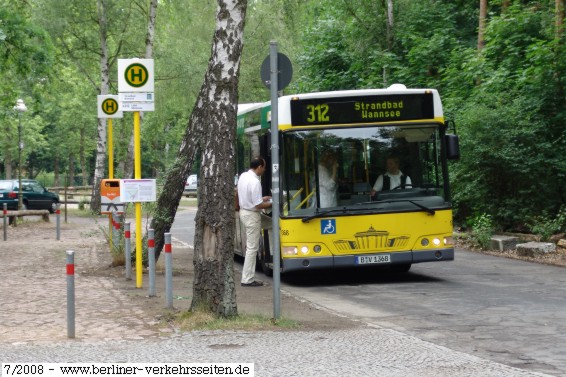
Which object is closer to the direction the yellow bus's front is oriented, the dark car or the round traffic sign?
the round traffic sign

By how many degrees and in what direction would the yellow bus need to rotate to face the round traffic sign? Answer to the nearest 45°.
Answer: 0° — it already faces it

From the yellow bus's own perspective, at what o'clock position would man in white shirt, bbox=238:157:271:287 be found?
The man in white shirt is roughly at 1 o'clock from the yellow bus.

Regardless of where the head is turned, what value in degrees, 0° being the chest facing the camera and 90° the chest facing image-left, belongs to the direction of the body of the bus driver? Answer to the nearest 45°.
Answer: approximately 0°

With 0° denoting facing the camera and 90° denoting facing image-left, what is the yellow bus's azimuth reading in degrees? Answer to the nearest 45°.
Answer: approximately 0°

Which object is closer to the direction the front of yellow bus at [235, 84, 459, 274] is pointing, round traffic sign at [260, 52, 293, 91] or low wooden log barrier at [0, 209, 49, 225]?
the round traffic sign

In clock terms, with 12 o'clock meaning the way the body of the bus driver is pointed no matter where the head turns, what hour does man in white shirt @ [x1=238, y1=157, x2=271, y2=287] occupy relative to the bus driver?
The man in white shirt is roughly at 3 o'clock from the bus driver.

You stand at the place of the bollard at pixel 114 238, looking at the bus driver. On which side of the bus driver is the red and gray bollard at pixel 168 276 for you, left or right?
right
